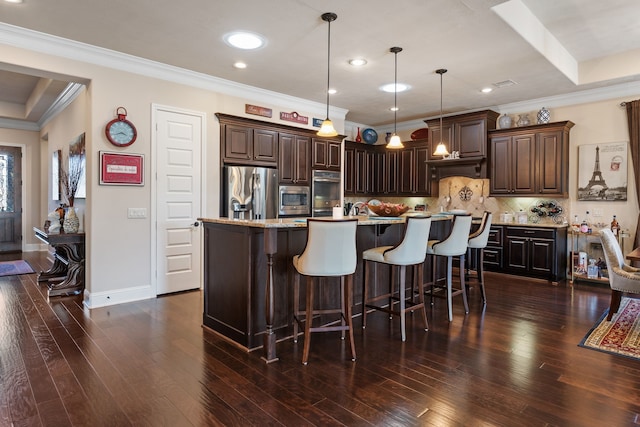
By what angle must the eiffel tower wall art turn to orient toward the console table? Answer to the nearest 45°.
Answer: approximately 45° to its right

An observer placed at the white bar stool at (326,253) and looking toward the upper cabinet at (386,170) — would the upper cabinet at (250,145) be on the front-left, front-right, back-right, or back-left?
front-left

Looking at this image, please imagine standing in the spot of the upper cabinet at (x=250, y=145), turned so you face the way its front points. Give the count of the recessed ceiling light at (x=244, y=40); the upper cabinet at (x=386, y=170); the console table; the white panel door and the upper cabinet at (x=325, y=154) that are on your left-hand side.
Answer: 2

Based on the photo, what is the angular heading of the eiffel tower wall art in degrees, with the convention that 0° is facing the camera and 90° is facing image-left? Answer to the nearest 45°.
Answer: approximately 0°

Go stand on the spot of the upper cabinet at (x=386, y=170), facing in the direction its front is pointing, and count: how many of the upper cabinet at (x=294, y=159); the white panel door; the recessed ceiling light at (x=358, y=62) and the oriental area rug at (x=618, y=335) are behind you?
0

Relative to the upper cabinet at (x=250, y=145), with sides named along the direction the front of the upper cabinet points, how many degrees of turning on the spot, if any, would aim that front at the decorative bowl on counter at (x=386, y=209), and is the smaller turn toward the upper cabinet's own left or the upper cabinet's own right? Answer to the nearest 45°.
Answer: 0° — it already faces it

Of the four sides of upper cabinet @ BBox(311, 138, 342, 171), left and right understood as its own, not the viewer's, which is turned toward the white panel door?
right

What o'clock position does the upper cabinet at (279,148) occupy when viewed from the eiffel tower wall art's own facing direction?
The upper cabinet is roughly at 2 o'clock from the eiffel tower wall art.

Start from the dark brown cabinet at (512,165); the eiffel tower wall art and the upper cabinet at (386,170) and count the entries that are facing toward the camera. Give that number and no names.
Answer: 3

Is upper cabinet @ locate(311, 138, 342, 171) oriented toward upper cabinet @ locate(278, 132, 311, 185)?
no

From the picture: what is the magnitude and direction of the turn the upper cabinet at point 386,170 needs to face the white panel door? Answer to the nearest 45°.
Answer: approximately 45° to its right

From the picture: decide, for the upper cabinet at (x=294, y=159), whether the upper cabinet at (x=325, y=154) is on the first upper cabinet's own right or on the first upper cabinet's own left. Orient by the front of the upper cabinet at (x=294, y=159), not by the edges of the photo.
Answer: on the first upper cabinet's own left

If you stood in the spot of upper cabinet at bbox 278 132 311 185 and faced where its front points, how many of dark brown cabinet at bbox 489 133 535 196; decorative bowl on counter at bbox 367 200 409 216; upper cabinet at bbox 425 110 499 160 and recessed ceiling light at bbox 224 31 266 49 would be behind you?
0

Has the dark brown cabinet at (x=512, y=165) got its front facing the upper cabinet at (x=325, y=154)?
no

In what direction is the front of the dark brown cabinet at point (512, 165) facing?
toward the camera

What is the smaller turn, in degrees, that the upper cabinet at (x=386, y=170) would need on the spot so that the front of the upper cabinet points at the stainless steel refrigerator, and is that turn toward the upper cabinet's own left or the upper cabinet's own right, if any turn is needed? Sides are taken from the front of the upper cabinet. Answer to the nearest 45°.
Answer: approximately 45° to the upper cabinet's own right

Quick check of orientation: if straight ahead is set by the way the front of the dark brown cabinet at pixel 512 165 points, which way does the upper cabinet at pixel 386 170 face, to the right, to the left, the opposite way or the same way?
the same way

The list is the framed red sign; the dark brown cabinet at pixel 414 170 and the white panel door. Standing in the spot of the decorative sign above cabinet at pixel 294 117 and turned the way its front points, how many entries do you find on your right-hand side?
2

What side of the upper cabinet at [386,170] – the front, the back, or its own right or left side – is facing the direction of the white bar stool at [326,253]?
front

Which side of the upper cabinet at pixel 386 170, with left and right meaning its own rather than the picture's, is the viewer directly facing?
front
